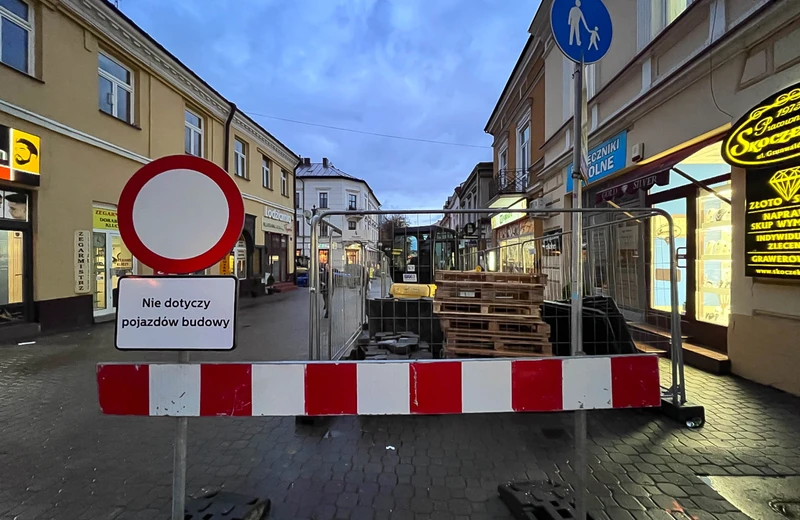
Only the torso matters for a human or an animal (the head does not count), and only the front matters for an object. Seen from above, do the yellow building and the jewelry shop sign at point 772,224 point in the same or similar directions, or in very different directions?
very different directions

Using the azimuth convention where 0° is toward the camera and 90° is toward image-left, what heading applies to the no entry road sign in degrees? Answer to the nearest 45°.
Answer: approximately 0°

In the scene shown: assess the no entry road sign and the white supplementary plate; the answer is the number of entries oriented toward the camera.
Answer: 2

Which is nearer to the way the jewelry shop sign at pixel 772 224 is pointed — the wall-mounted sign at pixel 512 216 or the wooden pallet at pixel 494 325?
the wooden pallet

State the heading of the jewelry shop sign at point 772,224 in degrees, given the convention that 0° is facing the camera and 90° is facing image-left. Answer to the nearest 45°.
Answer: approximately 45°

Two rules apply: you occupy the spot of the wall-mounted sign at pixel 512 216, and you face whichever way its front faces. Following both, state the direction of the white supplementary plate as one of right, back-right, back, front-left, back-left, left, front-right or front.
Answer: front-left

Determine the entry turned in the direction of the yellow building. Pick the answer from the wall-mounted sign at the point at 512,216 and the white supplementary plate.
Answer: the wall-mounted sign

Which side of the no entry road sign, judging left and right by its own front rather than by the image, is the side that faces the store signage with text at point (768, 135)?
left

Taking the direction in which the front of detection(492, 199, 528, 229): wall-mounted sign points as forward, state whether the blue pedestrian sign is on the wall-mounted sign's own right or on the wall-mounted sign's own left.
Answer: on the wall-mounted sign's own left

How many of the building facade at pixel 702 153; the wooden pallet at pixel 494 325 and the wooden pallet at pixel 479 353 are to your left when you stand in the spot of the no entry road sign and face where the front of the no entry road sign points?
3

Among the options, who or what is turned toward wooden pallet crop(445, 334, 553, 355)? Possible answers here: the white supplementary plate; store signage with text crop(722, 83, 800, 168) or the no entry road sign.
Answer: the store signage with text

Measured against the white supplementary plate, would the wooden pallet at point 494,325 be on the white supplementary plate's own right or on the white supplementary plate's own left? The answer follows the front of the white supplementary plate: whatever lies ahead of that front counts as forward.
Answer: on the white supplementary plate's own left

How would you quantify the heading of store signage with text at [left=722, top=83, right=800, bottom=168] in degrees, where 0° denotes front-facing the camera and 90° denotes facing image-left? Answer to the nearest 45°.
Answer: approximately 45°

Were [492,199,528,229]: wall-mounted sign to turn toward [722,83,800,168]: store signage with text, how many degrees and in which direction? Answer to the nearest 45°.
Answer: approximately 45° to its left

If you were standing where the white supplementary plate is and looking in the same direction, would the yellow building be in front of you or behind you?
behind

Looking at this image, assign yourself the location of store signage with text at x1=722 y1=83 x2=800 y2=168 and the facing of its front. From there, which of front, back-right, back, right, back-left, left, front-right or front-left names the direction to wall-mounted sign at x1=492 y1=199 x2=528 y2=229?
right
